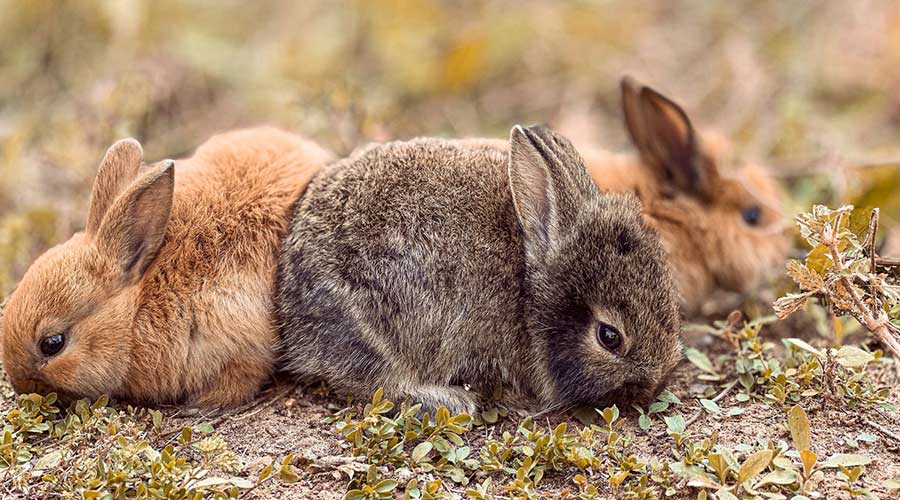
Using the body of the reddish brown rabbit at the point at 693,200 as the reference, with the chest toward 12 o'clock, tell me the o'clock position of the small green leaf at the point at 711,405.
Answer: The small green leaf is roughly at 3 o'clock from the reddish brown rabbit.

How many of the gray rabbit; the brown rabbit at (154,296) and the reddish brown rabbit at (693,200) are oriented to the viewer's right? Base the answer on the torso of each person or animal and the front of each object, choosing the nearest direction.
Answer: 2

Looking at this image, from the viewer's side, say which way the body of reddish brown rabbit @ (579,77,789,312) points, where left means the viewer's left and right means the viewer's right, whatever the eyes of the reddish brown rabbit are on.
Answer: facing to the right of the viewer

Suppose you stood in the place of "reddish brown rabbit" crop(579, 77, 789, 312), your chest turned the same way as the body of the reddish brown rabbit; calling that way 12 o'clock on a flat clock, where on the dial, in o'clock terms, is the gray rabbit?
The gray rabbit is roughly at 4 o'clock from the reddish brown rabbit.

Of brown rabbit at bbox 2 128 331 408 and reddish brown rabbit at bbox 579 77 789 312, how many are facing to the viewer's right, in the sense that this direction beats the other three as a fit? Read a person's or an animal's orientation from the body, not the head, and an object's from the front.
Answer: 1

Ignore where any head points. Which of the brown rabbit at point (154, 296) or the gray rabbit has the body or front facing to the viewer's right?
the gray rabbit

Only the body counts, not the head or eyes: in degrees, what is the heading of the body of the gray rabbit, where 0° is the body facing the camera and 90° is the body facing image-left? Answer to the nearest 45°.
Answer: approximately 270°

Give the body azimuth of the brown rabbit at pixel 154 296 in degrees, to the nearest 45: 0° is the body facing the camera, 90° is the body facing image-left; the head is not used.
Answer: approximately 45°

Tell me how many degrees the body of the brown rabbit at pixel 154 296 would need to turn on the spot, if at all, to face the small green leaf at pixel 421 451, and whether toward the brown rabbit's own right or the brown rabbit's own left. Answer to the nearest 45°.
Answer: approximately 90° to the brown rabbit's own left

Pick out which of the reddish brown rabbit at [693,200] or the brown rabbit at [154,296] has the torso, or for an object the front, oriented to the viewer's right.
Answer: the reddish brown rabbit

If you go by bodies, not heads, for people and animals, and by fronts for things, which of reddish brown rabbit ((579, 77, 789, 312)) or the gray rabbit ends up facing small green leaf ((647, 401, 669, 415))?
the gray rabbit

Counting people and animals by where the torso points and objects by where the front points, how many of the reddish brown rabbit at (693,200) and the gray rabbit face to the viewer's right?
2

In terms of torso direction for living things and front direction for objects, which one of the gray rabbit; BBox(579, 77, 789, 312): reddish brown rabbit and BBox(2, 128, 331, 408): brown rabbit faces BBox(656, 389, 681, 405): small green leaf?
the gray rabbit

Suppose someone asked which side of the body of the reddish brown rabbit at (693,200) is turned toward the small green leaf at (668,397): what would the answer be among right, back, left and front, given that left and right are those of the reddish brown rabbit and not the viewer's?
right

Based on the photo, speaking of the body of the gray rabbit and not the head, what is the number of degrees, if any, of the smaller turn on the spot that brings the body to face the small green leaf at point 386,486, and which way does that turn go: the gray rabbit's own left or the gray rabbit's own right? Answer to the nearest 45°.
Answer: approximately 135° to the gray rabbit's own right
